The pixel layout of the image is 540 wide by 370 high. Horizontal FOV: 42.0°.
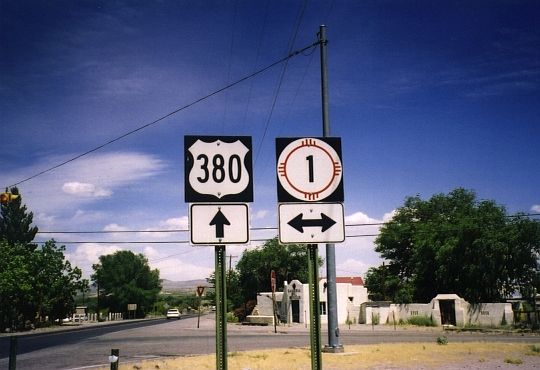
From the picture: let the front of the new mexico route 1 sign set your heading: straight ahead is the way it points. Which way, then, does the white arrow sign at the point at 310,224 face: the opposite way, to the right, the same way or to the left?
the same way

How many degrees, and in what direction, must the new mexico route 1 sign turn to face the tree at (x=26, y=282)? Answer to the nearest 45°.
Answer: approximately 135° to its right

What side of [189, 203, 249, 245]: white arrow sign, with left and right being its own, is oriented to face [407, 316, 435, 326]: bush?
back

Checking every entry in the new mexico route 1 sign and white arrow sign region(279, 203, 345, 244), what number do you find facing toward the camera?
2

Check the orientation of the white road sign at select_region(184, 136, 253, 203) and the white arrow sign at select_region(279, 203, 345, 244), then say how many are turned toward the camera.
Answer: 2

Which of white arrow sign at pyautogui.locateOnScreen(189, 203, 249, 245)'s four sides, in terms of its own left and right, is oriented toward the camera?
front

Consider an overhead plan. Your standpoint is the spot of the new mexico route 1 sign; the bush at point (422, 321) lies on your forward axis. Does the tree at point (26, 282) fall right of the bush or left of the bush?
left

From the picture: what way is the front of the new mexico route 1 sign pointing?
toward the camera

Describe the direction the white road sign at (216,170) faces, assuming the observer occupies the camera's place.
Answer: facing the viewer

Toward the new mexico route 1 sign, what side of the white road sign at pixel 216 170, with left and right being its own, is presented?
left

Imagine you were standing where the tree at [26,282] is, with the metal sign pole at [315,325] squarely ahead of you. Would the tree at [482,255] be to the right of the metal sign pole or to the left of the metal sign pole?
left
